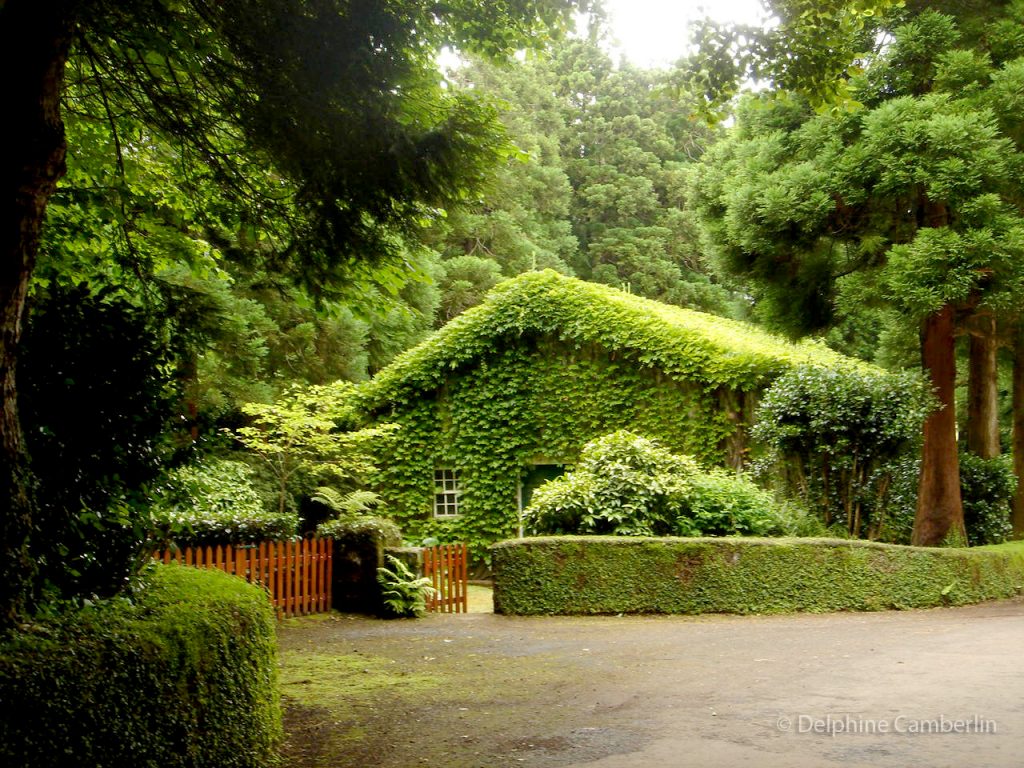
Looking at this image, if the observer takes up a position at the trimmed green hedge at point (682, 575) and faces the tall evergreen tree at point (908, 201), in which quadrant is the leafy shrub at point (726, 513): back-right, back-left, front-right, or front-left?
front-left

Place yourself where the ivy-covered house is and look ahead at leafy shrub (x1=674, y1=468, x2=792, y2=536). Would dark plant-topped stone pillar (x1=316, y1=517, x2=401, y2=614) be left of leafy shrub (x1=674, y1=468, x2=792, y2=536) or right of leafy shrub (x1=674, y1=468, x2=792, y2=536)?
right

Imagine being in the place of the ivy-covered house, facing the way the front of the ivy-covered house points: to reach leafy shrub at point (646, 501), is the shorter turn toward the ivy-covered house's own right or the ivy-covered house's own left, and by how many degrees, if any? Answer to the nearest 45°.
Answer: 0° — it already faces it

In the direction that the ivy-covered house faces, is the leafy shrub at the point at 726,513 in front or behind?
in front

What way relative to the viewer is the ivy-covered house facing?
toward the camera

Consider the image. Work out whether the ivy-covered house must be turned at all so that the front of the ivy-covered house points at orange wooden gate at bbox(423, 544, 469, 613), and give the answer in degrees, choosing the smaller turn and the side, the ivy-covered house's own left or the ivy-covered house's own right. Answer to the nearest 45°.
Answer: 0° — it already faces it

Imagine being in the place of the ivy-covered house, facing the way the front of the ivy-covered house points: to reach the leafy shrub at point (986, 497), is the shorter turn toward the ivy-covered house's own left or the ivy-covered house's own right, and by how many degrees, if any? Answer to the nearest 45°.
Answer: approximately 90° to the ivy-covered house's own left

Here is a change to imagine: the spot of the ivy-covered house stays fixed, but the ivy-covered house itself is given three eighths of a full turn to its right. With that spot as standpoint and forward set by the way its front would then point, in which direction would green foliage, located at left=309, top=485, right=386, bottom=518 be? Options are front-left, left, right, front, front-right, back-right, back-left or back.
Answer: left

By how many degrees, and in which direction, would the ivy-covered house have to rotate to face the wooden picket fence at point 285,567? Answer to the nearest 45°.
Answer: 0° — it already faces it

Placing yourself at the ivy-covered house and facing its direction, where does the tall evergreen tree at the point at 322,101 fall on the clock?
The tall evergreen tree is roughly at 12 o'clock from the ivy-covered house.

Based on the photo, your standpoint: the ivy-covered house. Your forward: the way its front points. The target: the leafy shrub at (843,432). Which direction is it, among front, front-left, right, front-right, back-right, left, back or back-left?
front-left

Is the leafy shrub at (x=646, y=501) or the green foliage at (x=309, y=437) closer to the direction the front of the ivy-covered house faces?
the leafy shrub

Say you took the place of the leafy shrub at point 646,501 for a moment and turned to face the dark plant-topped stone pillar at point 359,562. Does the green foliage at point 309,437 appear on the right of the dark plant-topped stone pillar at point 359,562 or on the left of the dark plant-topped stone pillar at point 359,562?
right

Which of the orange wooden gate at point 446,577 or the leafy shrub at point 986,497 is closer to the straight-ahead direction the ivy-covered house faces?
the orange wooden gate

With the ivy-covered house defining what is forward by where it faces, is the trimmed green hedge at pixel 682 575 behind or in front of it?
in front

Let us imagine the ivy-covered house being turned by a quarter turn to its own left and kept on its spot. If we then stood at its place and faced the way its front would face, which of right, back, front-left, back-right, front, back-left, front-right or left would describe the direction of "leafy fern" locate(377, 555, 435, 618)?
right
